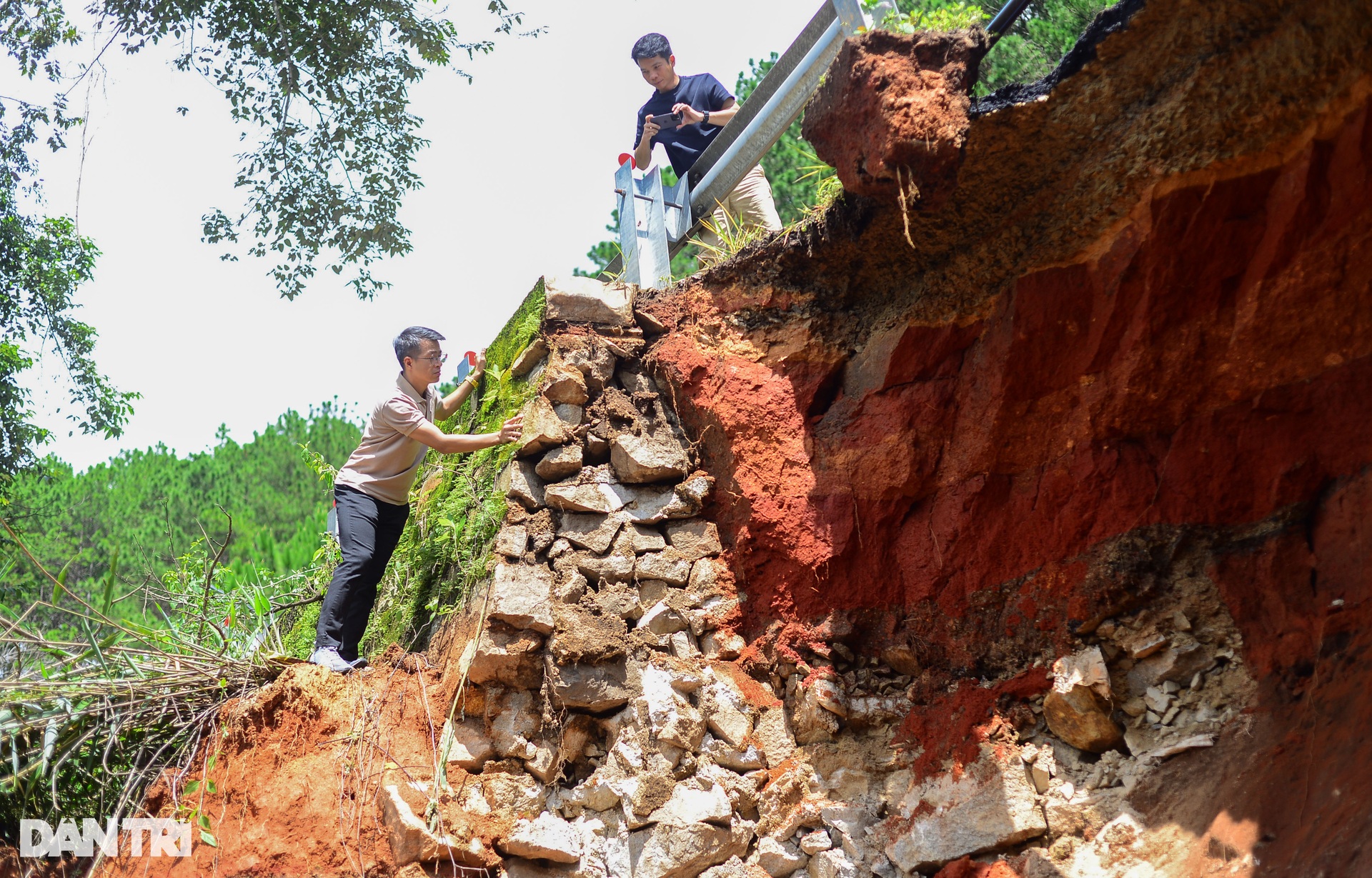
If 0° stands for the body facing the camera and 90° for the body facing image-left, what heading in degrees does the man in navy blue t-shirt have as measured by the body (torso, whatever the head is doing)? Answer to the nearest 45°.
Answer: approximately 45°
